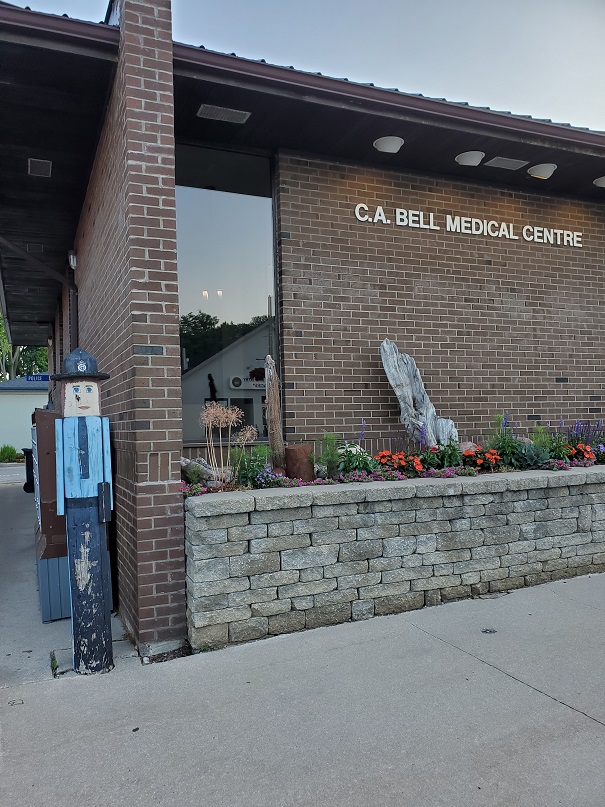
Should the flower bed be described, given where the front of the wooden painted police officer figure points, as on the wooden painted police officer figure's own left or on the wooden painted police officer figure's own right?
on the wooden painted police officer figure's own left

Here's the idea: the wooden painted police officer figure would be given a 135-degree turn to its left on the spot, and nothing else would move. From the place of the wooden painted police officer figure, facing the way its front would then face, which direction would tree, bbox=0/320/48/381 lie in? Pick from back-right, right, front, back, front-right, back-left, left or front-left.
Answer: front-left

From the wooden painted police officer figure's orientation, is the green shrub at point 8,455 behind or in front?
behind

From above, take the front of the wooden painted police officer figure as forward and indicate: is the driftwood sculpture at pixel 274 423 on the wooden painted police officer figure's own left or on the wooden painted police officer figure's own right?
on the wooden painted police officer figure's own left

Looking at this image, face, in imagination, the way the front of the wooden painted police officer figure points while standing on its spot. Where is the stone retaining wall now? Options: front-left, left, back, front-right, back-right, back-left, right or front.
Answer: left

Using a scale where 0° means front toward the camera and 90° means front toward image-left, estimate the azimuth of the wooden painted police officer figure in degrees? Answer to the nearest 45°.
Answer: approximately 0°

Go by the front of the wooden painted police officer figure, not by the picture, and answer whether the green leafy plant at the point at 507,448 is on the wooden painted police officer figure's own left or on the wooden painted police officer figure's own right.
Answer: on the wooden painted police officer figure's own left
